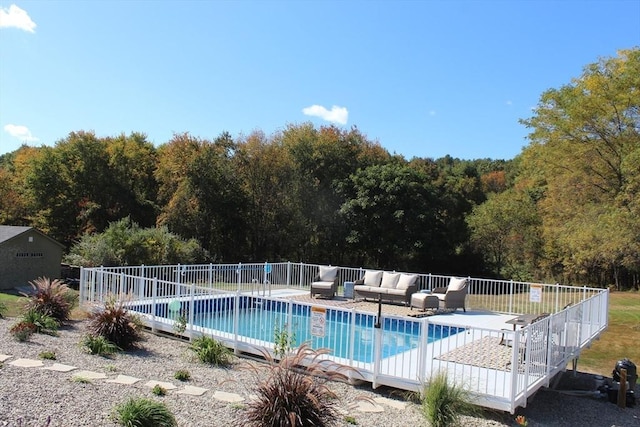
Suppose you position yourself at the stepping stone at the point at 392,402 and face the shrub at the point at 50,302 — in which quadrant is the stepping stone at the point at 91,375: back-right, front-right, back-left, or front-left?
front-left

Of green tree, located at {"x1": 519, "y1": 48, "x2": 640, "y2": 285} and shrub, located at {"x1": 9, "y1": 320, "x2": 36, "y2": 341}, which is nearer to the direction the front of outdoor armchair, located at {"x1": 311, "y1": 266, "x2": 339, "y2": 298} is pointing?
the shrub

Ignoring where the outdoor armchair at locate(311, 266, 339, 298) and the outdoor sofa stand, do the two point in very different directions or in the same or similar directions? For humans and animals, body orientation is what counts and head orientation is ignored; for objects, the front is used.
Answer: same or similar directions

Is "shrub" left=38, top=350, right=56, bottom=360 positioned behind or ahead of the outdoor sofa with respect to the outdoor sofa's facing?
ahead

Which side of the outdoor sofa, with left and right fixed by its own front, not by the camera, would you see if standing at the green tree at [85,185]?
right

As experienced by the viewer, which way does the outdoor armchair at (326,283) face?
facing the viewer and to the left of the viewer

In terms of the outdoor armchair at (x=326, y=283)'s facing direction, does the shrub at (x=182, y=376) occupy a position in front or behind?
in front

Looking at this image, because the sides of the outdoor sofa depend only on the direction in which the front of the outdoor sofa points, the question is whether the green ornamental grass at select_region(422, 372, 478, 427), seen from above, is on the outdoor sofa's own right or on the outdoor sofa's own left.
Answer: on the outdoor sofa's own left
